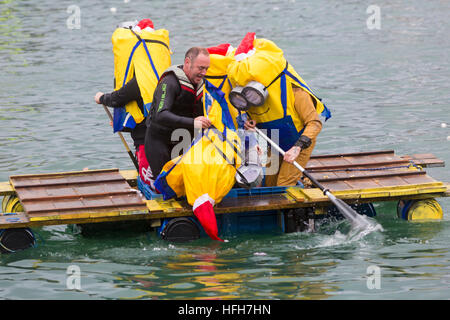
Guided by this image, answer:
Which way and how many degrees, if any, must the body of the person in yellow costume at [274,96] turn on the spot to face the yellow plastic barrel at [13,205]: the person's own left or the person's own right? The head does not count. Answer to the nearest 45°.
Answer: approximately 45° to the person's own right

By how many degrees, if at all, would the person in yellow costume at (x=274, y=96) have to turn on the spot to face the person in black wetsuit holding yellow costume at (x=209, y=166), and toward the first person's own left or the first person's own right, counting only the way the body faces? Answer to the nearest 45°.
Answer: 0° — they already face them

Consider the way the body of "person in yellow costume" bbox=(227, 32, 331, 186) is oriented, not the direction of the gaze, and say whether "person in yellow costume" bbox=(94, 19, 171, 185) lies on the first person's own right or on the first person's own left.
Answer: on the first person's own right

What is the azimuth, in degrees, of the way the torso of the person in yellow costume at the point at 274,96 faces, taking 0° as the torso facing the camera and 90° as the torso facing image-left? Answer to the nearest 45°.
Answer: approximately 45°

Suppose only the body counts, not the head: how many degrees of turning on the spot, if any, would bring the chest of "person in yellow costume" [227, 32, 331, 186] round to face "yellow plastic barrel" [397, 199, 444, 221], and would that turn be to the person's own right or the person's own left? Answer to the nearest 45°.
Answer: approximately 135° to the person's own left
